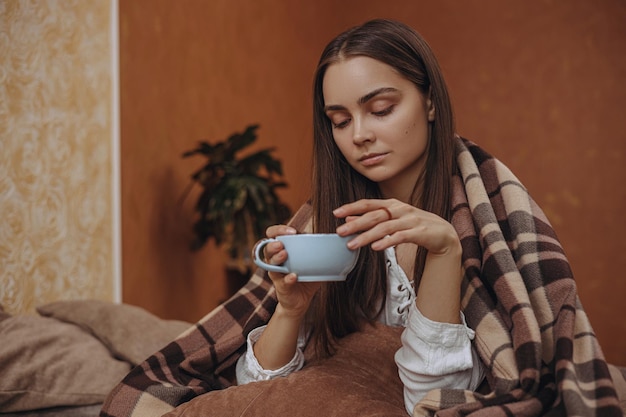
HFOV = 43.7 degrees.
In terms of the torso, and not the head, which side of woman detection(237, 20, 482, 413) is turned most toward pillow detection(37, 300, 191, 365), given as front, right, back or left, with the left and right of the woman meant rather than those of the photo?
right

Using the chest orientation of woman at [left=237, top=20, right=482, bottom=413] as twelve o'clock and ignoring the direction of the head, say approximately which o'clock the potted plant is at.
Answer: The potted plant is roughly at 4 o'clock from the woman.

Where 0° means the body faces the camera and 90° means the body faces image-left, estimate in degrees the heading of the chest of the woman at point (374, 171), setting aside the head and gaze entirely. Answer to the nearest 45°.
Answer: approximately 45°

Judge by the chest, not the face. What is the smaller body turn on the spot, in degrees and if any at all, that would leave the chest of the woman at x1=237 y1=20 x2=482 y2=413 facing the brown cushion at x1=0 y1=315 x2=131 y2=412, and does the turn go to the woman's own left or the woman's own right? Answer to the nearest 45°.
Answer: approximately 45° to the woman's own right
